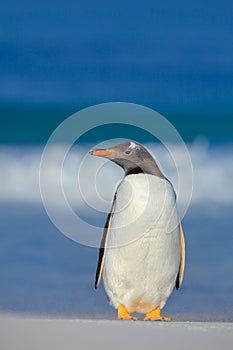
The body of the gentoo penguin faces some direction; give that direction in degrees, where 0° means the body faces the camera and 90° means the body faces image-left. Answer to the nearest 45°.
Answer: approximately 0°
